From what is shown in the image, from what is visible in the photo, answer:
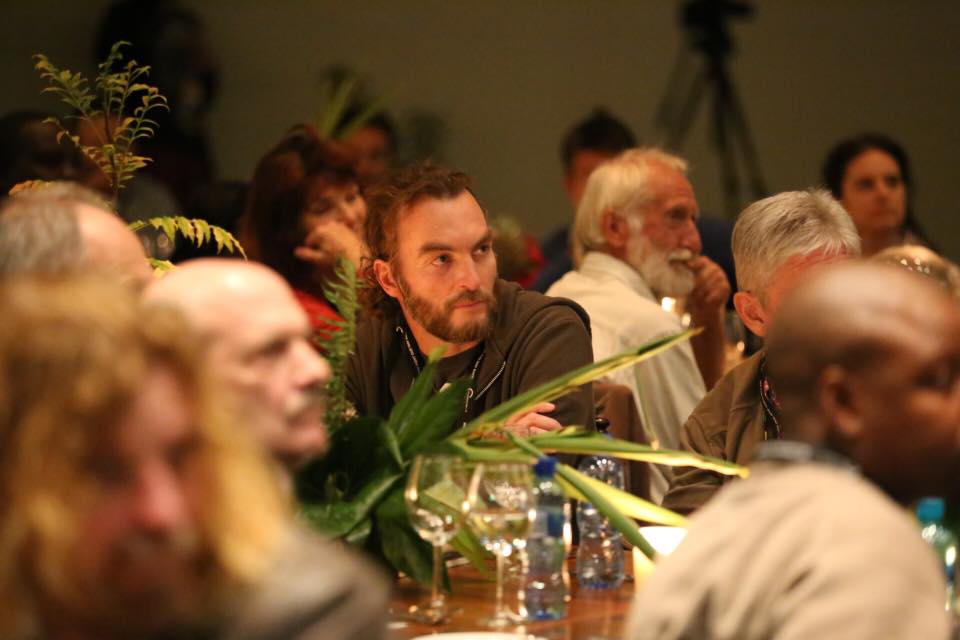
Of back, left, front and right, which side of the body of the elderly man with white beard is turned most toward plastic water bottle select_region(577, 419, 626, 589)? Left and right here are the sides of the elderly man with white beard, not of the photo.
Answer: right

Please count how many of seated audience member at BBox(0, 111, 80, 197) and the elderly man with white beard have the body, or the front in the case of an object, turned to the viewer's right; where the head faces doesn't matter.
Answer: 2

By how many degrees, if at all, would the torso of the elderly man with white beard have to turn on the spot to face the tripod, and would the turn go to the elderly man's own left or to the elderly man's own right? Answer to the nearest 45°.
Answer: approximately 90° to the elderly man's own left

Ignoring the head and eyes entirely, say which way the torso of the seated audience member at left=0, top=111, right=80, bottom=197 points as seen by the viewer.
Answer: to the viewer's right

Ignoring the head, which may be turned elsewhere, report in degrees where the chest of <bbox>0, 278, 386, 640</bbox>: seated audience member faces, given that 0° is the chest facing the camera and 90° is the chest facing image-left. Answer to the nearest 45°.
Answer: approximately 315°

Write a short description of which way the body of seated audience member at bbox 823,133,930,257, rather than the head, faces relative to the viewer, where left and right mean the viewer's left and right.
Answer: facing the viewer and to the right of the viewer

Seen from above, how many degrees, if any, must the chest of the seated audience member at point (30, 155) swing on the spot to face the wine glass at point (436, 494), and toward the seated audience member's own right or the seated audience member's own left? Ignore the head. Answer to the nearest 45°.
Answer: approximately 90° to the seated audience member's own right

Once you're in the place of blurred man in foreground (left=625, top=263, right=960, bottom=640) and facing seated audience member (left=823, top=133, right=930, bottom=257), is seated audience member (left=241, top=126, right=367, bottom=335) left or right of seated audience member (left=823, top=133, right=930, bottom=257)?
left

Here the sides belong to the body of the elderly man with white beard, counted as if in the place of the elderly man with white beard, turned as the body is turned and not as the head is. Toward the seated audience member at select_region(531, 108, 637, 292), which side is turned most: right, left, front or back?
left

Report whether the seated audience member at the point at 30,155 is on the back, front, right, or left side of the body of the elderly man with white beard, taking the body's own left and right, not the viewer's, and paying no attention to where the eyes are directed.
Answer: back

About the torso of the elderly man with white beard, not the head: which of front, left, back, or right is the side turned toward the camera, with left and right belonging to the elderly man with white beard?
right

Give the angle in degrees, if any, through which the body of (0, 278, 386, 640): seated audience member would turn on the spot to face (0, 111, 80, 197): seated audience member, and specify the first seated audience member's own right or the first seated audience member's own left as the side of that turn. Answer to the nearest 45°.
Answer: approximately 135° to the first seated audience member's own left

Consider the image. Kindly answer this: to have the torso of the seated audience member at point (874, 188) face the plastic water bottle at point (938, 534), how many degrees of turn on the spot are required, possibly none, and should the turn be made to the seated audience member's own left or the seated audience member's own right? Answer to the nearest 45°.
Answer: approximately 45° to the seated audience member's own right

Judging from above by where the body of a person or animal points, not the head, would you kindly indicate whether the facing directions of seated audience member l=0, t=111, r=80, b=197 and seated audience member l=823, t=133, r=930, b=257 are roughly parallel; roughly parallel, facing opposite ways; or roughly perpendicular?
roughly perpendicular
